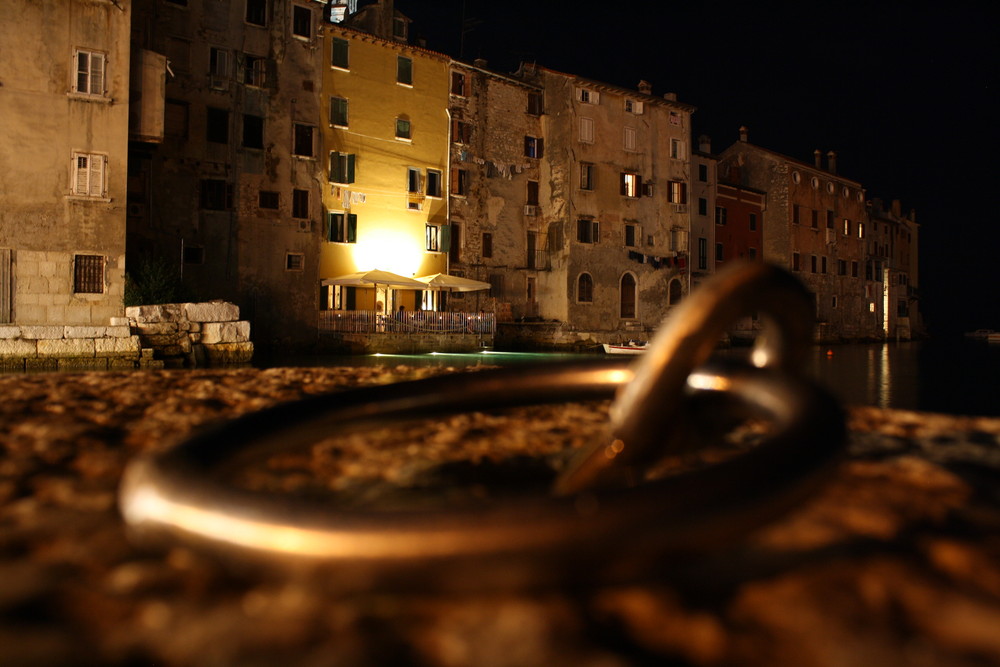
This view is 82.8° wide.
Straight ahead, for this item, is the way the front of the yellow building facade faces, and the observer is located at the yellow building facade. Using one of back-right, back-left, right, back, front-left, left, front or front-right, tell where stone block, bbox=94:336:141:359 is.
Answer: right

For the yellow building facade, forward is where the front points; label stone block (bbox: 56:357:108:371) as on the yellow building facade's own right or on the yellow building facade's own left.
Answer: on the yellow building facade's own right

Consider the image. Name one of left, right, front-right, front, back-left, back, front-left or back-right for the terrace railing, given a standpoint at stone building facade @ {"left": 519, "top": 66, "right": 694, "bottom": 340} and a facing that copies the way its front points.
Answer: right

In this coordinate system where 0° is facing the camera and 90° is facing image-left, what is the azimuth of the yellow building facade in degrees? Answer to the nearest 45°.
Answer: approximately 315°

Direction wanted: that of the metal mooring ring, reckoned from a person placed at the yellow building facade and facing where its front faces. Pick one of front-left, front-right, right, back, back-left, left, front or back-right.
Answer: front-right

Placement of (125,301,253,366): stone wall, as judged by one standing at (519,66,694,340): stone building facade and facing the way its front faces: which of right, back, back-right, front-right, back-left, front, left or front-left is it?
right

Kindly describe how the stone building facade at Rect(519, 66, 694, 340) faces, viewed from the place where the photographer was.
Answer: facing the viewer and to the right of the viewer

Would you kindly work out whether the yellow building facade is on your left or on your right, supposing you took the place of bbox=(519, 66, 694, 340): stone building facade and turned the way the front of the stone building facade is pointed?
on your right

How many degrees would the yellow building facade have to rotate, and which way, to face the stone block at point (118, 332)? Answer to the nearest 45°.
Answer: approximately 90° to its right

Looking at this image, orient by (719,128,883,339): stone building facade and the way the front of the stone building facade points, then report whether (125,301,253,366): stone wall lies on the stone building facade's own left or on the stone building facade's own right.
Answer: on the stone building facade's own right

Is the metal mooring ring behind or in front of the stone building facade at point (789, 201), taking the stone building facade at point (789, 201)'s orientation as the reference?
in front

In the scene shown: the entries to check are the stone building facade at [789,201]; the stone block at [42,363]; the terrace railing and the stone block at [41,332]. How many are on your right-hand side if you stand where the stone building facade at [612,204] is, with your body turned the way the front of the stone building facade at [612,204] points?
3
